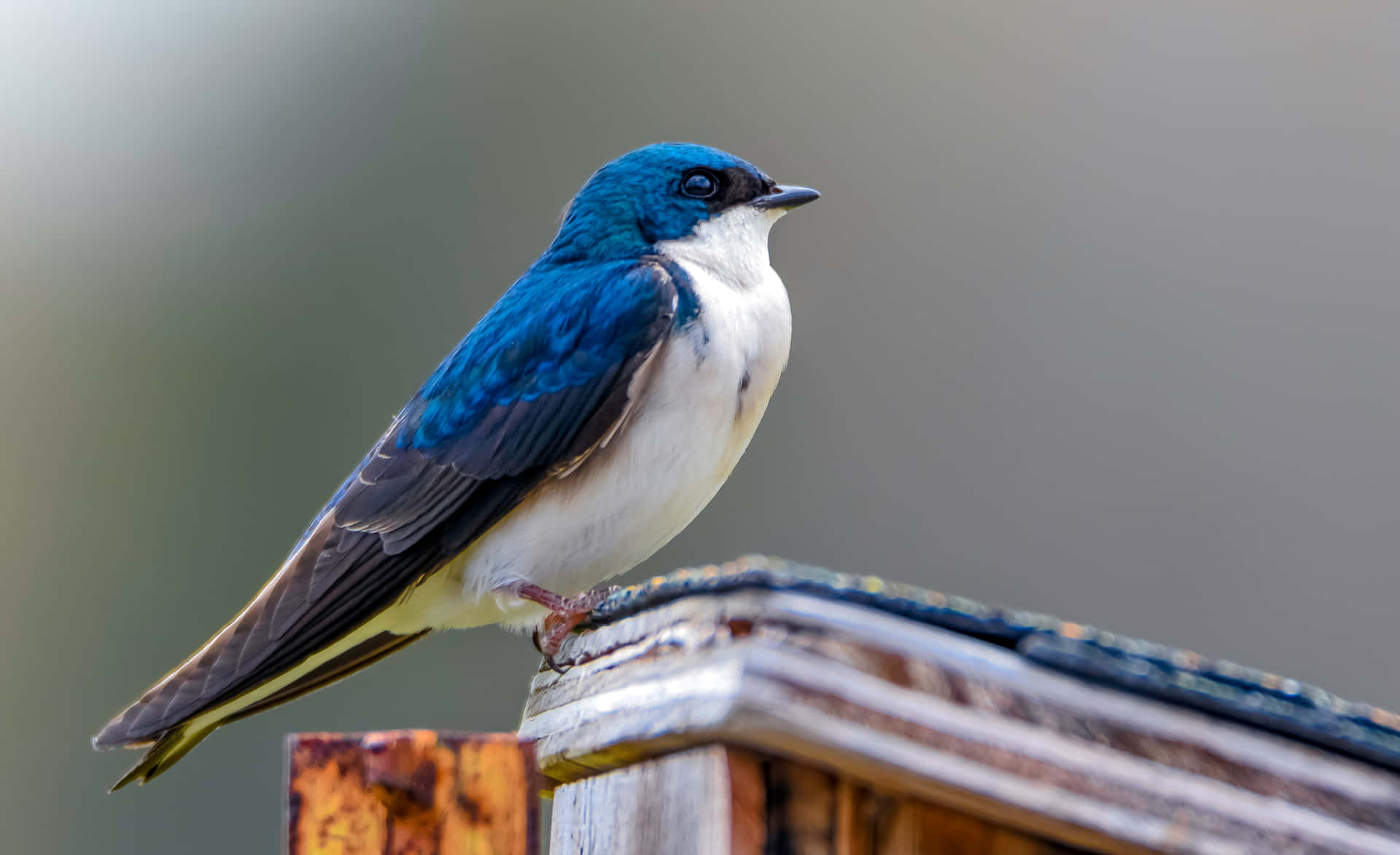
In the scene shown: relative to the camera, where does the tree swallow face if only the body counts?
to the viewer's right

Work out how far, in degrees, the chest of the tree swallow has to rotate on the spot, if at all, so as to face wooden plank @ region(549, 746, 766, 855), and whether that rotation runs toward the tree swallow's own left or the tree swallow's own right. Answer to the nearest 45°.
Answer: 0° — it already faces it
